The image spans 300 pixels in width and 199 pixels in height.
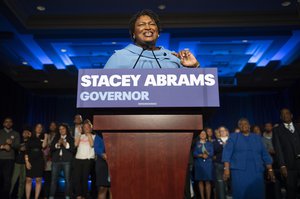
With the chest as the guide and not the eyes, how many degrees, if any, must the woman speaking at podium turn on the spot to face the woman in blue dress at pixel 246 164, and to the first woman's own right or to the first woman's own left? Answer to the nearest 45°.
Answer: approximately 135° to the first woman's own left

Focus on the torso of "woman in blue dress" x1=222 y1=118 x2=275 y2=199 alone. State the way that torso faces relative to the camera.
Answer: toward the camera

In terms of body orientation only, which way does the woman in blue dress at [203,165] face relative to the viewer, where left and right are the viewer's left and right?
facing the viewer

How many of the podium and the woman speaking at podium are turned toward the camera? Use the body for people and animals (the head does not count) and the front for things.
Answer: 2

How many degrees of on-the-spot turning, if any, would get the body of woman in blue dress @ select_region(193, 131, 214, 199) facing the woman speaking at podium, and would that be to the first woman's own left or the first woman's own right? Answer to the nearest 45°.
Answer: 0° — they already face them

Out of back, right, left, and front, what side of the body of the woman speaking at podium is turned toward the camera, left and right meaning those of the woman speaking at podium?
front

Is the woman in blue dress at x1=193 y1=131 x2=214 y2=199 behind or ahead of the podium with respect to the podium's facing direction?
behind

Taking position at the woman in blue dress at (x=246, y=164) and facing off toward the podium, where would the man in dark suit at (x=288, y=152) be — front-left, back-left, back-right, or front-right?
back-left

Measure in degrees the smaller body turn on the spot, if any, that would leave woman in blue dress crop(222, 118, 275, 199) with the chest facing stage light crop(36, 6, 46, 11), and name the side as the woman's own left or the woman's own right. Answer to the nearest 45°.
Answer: approximately 90° to the woman's own right

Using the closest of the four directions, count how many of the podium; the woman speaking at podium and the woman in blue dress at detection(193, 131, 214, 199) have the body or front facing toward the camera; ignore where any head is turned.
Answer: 3

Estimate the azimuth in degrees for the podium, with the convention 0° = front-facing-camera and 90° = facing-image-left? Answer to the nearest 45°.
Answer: approximately 0°

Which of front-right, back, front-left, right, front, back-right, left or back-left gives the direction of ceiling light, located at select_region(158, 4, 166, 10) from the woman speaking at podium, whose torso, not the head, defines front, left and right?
back
